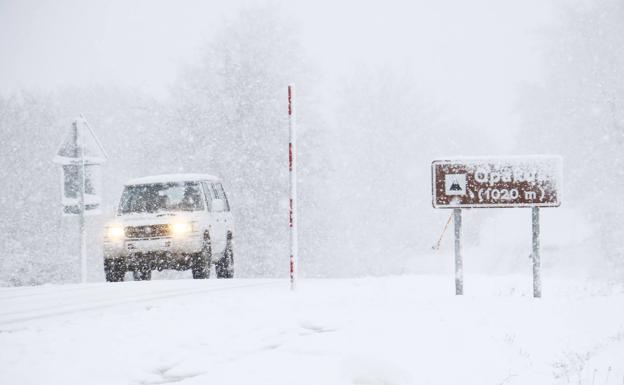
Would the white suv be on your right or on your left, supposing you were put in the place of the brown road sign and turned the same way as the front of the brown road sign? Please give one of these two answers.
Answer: on your right

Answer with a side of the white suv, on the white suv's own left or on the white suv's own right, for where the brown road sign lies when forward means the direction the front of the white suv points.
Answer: on the white suv's own left

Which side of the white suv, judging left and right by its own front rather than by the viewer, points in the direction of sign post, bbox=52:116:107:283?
right

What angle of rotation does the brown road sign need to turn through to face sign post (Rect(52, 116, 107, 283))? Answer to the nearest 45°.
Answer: approximately 90° to its right

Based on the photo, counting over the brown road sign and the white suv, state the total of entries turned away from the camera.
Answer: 0

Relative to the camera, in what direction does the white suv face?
facing the viewer and to the left of the viewer

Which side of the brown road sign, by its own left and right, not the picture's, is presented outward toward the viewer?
front
